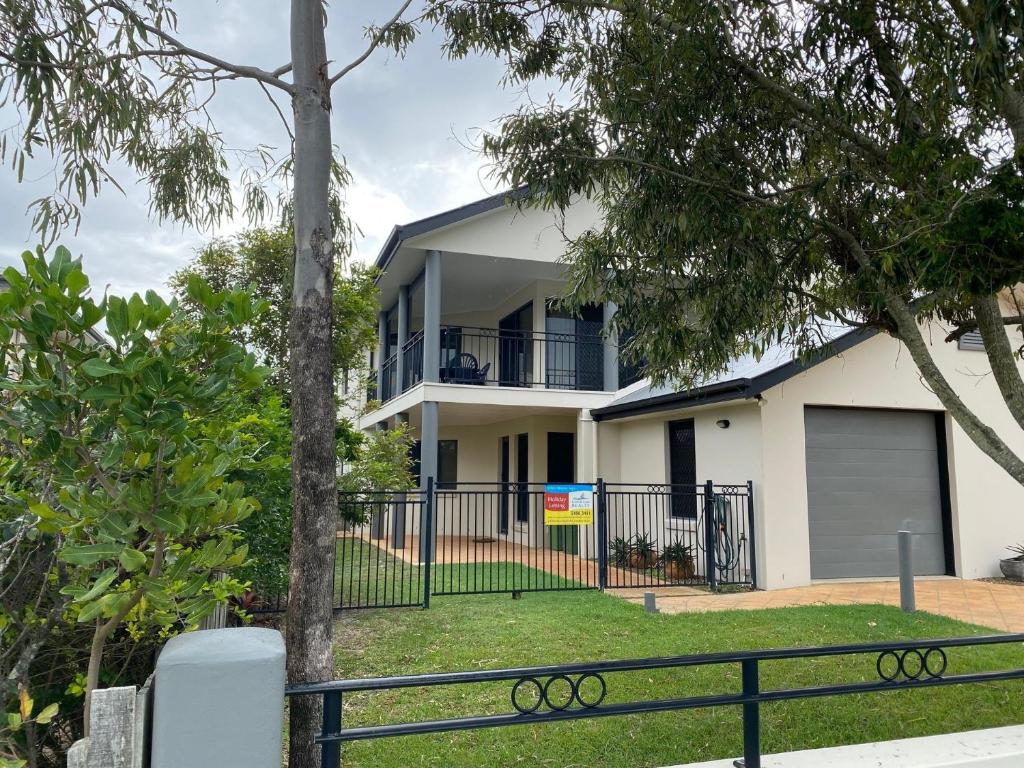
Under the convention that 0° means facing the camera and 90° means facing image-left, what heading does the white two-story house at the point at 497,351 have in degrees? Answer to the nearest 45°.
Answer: approximately 0°

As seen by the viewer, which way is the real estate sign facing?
toward the camera

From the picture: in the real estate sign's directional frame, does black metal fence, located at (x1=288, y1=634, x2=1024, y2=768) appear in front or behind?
in front

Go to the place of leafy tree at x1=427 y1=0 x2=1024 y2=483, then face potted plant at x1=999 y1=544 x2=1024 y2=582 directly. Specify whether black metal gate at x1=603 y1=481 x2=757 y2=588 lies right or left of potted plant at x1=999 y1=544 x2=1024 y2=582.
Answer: left

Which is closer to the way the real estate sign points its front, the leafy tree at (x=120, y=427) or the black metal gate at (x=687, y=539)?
the leafy tree

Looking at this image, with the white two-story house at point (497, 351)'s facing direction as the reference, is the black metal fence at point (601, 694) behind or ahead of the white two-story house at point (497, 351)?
ahead

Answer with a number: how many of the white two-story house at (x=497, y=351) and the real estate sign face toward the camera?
2

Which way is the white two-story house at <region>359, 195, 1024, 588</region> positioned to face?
toward the camera

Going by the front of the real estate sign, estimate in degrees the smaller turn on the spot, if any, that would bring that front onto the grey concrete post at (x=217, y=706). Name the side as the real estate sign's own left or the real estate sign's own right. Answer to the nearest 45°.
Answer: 0° — it already faces it
